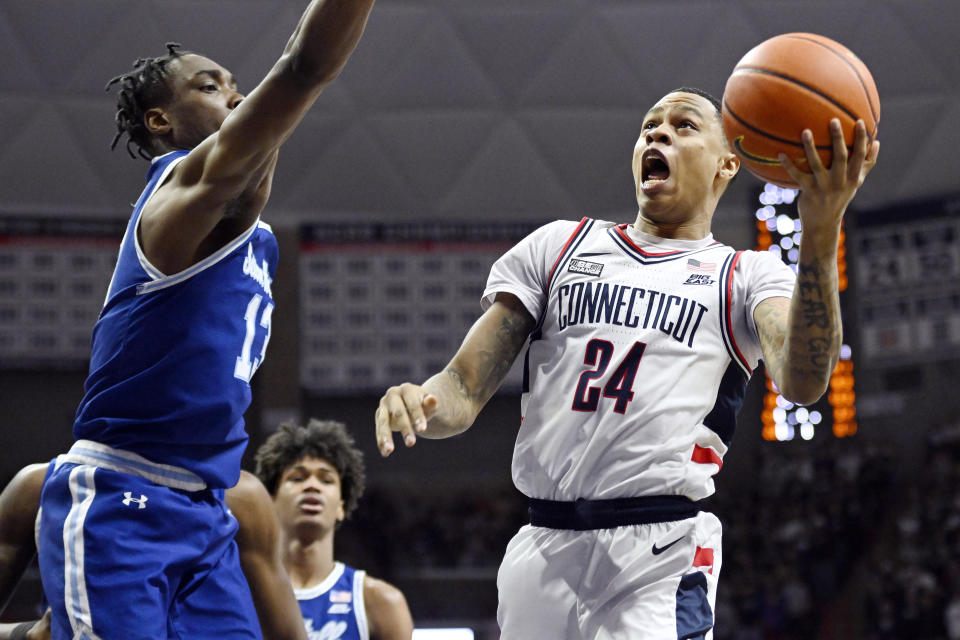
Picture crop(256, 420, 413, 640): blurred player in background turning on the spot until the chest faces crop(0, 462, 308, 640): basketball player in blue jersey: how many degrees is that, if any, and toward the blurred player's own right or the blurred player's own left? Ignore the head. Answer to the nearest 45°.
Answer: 0° — they already face them

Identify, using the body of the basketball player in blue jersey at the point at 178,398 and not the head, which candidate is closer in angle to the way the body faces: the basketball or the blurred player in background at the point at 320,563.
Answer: the basketball

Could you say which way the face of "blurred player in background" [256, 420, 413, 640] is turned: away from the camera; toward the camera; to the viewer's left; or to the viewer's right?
toward the camera

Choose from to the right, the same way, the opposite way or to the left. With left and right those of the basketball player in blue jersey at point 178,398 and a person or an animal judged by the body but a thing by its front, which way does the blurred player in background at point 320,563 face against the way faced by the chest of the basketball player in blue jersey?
to the right

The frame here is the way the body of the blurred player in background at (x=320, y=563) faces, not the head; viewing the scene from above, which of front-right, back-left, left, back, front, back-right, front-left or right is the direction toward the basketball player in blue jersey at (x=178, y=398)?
front

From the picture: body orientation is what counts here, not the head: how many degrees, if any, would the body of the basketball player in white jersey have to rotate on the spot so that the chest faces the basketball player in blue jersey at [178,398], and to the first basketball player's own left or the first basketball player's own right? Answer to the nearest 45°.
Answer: approximately 45° to the first basketball player's own right

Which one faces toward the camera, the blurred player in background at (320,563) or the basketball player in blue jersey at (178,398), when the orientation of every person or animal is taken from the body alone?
the blurred player in background

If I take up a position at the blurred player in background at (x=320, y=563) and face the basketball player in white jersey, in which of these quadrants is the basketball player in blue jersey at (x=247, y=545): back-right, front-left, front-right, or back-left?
front-right

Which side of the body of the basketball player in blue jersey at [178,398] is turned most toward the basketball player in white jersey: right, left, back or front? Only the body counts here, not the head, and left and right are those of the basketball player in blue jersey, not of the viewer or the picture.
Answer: front

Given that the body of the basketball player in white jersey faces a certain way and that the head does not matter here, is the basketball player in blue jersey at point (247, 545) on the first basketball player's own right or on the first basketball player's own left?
on the first basketball player's own right

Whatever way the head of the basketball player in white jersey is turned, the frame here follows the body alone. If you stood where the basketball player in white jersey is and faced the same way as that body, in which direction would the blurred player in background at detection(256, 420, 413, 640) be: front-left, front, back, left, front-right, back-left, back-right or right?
right

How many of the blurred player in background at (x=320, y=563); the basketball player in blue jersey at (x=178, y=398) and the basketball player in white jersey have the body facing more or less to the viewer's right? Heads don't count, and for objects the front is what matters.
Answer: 1

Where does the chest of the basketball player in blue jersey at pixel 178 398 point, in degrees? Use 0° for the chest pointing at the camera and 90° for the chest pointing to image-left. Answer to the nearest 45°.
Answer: approximately 270°

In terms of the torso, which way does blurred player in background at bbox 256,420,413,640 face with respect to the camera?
toward the camera

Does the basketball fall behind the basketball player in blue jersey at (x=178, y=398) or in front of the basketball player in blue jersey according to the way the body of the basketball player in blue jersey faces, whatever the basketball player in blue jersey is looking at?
in front
